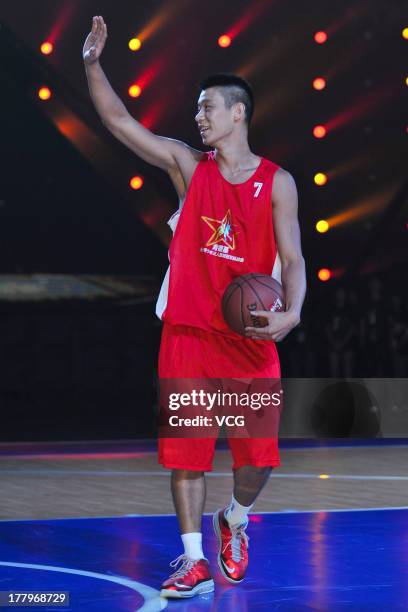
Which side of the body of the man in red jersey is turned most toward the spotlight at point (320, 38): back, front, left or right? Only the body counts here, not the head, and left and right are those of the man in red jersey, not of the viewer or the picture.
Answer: back

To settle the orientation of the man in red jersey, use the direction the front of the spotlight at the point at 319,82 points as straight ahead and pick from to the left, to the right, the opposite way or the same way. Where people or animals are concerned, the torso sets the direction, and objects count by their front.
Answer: the same way

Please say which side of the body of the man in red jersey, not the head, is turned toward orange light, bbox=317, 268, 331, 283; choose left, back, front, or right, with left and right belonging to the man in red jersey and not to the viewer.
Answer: back

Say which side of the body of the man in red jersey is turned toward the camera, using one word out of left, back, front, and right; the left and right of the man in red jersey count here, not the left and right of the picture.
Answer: front

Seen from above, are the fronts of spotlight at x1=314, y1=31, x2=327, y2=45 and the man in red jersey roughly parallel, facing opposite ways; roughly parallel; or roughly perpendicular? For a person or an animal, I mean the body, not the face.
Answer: roughly parallel

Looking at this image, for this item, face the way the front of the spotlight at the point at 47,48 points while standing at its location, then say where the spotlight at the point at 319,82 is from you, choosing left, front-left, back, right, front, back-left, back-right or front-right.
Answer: left

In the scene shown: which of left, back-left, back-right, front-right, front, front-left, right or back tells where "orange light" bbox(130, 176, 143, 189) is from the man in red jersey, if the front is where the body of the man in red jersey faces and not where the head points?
back

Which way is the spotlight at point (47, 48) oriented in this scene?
toward the camera

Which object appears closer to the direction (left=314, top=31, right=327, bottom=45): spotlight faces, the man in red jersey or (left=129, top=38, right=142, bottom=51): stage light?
the man in red jersey

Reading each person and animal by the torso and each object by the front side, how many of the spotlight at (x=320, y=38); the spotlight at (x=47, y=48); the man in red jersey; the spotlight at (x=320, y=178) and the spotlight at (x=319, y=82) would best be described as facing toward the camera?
5

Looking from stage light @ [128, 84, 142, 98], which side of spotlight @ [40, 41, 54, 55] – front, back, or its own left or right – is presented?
left

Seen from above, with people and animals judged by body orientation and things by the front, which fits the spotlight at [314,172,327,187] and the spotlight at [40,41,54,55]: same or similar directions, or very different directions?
same or similar directions

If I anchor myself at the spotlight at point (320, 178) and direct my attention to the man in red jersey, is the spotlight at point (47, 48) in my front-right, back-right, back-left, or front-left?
front-right

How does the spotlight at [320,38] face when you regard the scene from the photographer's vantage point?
facing the viewer

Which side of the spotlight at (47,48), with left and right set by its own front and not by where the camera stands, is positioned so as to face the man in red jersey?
front

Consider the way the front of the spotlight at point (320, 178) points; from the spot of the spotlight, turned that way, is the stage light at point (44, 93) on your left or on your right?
on your right

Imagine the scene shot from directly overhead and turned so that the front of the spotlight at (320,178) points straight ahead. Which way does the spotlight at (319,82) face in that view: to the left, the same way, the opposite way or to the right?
the same way
